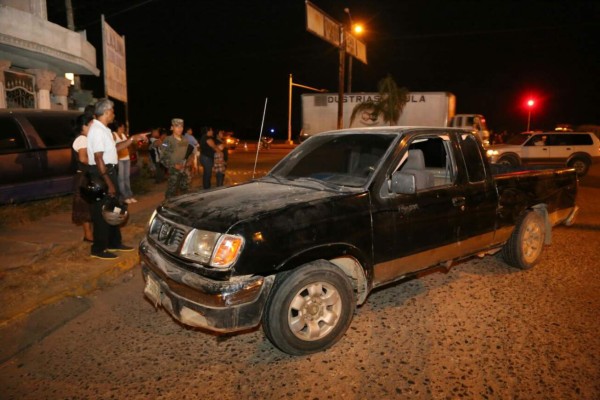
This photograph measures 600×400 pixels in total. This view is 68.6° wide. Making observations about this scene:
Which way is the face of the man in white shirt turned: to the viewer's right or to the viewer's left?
to the viewer's right

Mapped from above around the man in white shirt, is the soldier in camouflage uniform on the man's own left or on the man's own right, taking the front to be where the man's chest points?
on the man's own left

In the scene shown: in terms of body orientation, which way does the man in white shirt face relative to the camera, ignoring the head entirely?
to the viewer's right

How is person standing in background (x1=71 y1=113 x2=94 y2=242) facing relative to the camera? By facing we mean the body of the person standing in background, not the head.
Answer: to the viewer's right

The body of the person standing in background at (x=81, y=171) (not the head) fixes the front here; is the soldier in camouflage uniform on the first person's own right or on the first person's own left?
on the first person's own left

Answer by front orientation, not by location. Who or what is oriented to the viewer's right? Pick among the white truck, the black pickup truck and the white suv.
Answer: the white truck

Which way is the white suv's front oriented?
to the viewer's left

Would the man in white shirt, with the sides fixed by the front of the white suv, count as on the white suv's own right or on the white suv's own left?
on the white suv's own left

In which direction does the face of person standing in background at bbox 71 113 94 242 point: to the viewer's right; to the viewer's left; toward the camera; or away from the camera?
to the viewer's right

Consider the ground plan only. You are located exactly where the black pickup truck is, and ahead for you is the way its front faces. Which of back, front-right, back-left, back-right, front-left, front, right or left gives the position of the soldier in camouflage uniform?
right

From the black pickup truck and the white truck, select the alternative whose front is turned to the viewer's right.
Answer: the white truck

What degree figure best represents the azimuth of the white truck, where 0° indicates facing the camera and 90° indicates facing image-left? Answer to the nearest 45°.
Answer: approximately 270°

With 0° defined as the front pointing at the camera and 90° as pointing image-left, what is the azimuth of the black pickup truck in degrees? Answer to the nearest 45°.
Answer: approximately 45°

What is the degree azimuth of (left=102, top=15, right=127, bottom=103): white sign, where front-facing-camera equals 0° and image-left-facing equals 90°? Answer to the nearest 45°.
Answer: approximately 315°
